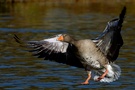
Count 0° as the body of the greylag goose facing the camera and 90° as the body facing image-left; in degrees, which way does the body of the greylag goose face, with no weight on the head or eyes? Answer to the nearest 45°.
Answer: approximately 45°
